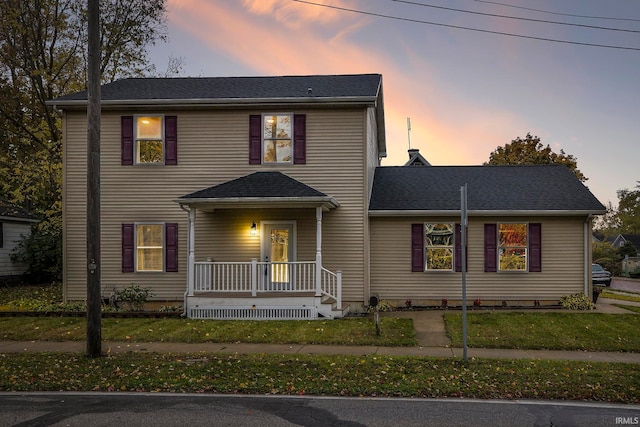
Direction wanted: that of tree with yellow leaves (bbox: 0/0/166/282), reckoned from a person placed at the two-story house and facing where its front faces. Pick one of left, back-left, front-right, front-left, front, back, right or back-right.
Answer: back-right

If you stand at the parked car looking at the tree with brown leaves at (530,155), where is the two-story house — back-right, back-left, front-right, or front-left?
back-left

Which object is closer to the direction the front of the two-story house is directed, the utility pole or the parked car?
the utility pole

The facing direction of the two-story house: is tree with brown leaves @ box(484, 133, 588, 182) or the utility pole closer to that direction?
the utility pole

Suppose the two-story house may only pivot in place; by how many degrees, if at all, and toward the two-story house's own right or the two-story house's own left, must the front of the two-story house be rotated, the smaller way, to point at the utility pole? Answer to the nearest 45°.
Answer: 0° — it already faces it

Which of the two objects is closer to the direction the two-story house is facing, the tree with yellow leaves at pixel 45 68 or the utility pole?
the utility pole

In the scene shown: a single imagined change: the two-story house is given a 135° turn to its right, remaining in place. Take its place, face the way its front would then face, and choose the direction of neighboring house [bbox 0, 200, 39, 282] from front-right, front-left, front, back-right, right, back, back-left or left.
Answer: front

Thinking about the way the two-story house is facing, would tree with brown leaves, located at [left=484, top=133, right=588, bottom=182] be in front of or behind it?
behind

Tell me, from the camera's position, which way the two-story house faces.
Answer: facing the viewer

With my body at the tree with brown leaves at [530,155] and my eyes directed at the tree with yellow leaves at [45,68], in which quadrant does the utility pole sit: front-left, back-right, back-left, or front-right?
front-left
